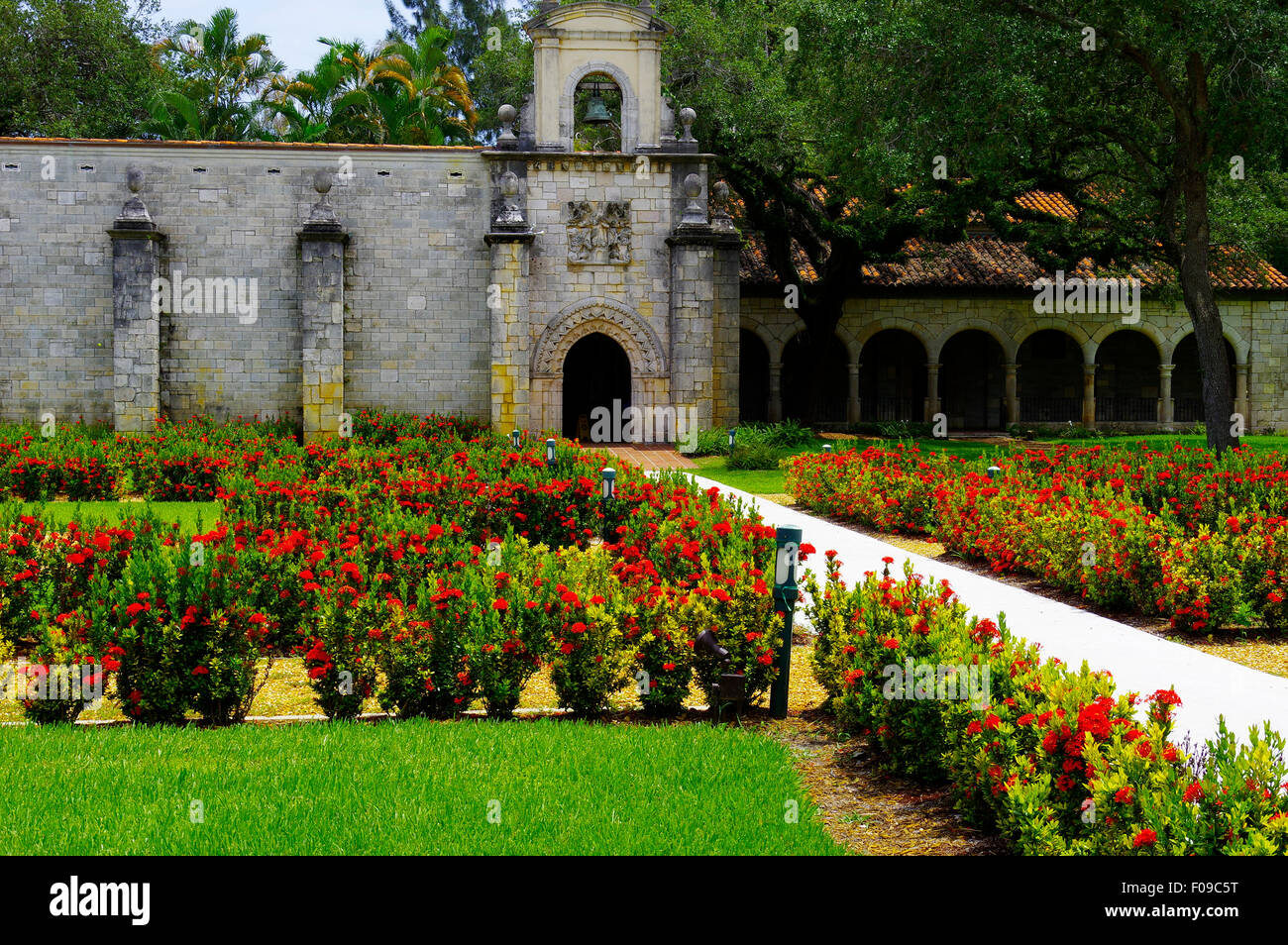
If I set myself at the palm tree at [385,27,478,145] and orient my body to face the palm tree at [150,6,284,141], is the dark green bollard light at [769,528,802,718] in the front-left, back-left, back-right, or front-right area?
back-left

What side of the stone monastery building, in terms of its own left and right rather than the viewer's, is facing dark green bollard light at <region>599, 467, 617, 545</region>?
front

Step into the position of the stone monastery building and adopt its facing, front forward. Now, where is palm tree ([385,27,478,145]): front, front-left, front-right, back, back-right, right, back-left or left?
back

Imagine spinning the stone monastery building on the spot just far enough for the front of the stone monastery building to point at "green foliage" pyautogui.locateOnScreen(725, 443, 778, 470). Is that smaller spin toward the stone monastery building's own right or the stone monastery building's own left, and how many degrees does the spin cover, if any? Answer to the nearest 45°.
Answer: approximately 45° to the stone monastery building's own left

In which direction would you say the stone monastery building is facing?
toward the camera

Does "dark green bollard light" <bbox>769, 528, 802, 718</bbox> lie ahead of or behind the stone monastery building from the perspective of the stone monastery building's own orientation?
ahead

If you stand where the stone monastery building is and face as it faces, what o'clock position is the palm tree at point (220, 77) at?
The palm tree is roughly at 5 o'clock from the stone monastery building.

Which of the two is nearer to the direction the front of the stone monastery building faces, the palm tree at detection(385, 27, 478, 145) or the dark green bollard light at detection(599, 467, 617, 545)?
the dark green bollard light

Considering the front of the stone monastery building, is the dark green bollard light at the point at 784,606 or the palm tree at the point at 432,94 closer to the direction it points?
the dark green bollard light

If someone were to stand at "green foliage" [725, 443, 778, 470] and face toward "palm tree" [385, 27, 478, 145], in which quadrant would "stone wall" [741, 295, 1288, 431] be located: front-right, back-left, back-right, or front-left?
front-right

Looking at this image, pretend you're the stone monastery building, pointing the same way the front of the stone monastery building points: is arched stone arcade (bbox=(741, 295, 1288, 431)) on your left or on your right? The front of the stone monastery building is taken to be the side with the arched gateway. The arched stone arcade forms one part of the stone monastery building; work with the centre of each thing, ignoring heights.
on your left
